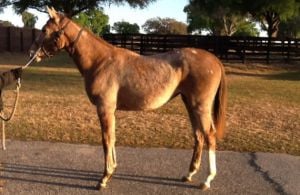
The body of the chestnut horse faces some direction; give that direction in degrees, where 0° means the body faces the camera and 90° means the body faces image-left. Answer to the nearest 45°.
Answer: approximately 90°
